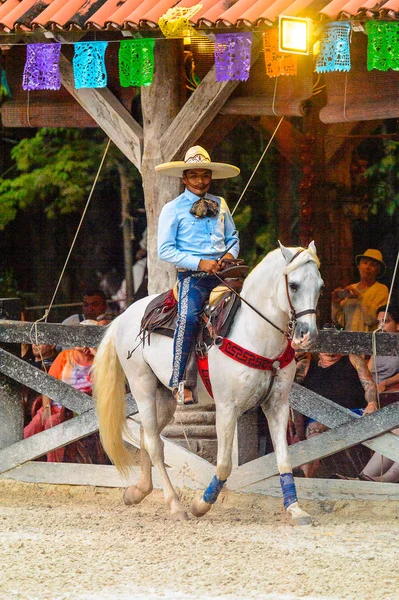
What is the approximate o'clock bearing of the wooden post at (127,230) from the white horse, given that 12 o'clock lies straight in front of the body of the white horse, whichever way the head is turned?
The wooden post is roughly at 7 o'clock from the white horse.

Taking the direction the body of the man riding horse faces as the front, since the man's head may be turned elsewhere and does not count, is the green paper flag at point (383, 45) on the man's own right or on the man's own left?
on the man's own left

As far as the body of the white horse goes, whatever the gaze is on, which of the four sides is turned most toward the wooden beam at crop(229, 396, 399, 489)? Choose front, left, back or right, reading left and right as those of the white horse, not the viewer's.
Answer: left

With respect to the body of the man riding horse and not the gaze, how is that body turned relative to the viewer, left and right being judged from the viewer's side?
facing the viewer and to the right of the viewer

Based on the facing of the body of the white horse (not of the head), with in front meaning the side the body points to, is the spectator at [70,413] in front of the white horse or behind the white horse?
behind

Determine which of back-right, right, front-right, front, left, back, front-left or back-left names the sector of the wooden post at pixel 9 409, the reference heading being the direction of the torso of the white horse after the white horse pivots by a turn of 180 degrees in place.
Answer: front
